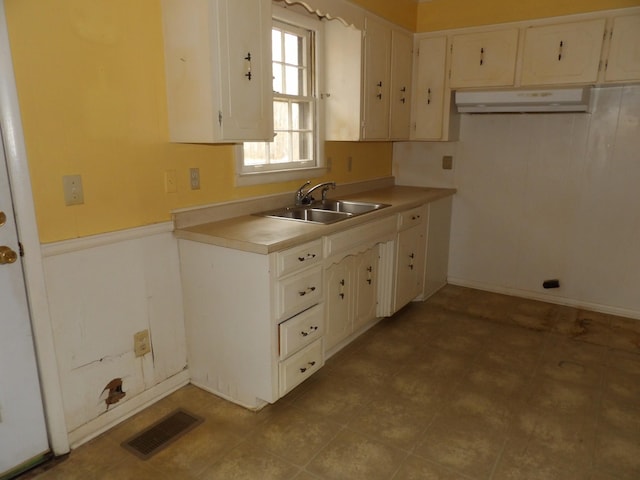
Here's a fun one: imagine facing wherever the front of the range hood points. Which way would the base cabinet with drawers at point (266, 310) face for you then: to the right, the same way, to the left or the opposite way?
to the left

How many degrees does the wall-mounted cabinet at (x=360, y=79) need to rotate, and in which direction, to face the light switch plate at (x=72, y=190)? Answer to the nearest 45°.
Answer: approximately 90° to its right

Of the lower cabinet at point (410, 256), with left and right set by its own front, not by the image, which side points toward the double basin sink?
right

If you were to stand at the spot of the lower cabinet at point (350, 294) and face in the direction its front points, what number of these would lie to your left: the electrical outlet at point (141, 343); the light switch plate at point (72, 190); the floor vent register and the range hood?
1

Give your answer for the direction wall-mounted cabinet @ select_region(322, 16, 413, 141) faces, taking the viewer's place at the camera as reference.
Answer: facing the viewer and to the right of the viewer

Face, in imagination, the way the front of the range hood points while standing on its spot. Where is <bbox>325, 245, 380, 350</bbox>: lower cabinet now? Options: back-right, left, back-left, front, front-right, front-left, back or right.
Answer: front-right

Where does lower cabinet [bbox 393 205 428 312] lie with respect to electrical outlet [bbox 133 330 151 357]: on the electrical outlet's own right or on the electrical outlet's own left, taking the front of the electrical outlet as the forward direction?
on the electrical outlet's own left

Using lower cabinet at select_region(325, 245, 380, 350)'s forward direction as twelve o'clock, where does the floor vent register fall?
The floor vent register is roughly at 3 o'clock from the lower cabinet.

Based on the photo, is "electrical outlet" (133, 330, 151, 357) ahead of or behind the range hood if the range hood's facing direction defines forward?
ahead

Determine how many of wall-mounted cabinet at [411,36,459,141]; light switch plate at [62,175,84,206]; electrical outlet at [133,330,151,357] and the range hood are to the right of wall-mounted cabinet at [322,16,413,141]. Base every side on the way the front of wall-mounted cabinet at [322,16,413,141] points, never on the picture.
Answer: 2

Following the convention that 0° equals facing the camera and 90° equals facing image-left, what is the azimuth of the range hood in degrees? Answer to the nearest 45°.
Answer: approximately 0°

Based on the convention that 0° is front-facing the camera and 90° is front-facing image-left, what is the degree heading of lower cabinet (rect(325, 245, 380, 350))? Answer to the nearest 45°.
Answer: approximately 315°

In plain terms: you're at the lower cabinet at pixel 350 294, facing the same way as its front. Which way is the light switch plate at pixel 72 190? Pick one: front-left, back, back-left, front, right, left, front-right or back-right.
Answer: right
